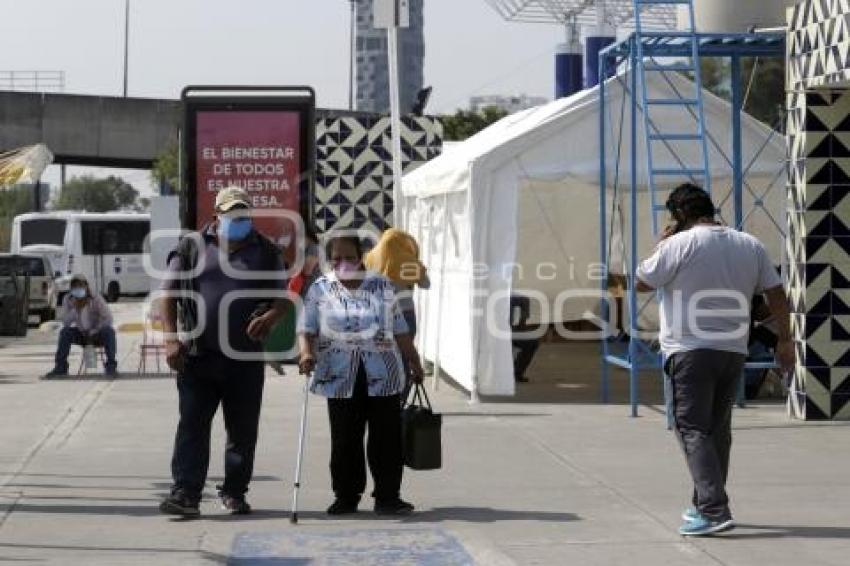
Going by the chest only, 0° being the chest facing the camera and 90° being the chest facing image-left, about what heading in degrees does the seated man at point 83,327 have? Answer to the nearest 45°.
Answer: approximately 0°

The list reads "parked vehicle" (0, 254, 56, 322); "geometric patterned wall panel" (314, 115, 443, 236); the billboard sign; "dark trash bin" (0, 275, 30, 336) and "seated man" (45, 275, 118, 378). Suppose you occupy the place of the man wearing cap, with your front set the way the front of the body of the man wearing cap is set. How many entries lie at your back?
5

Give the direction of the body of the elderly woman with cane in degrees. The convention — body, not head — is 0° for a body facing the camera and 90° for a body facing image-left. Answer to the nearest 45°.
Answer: approximately 0°

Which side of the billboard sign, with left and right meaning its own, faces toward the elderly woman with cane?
front

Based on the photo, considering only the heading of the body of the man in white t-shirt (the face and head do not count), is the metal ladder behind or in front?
in front

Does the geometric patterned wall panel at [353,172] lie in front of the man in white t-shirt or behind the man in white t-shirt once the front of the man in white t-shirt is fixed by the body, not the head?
in front
